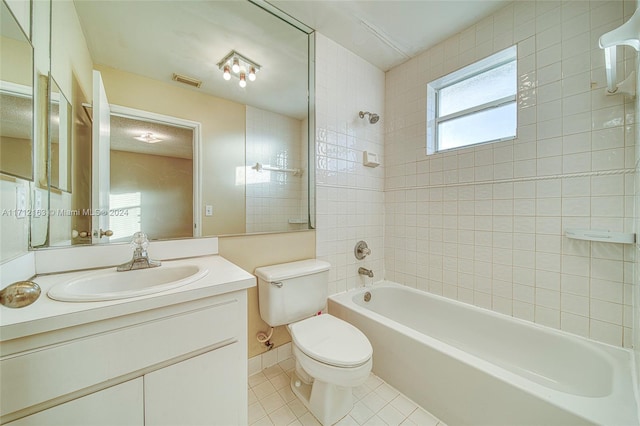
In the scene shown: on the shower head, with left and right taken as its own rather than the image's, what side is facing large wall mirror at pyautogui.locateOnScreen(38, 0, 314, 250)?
right

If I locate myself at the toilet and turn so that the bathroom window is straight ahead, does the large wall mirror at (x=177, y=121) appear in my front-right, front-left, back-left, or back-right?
back-left

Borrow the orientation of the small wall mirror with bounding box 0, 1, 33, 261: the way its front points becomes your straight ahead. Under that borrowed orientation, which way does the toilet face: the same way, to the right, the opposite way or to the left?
to the right

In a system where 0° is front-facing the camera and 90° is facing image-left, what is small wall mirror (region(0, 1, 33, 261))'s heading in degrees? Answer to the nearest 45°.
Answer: approximately 270°

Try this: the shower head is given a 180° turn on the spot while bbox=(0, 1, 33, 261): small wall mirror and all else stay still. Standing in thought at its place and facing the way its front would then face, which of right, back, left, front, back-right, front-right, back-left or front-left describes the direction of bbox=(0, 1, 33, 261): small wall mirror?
left

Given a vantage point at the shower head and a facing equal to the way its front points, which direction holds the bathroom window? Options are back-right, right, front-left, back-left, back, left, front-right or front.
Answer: front-left
